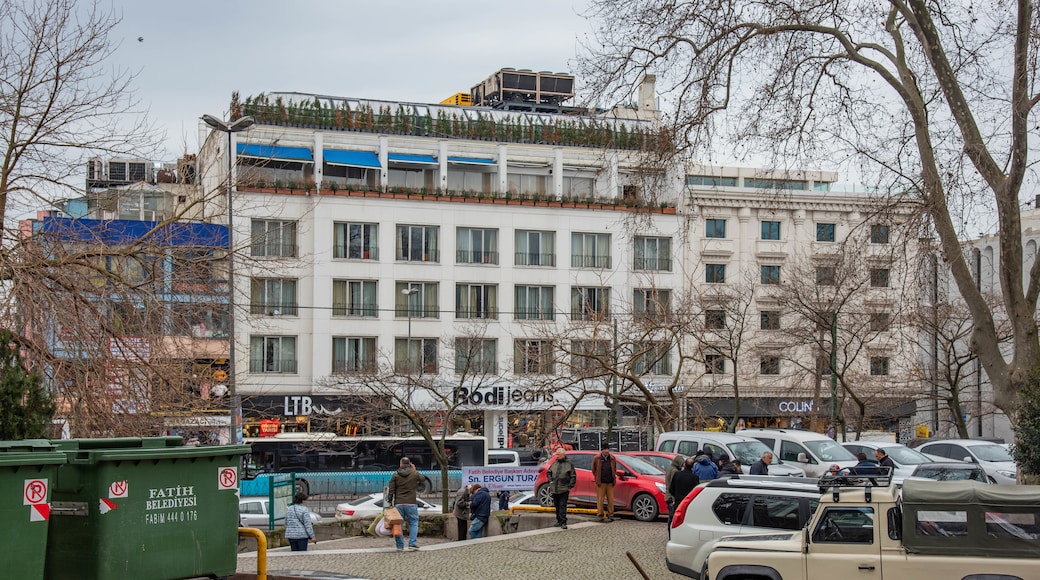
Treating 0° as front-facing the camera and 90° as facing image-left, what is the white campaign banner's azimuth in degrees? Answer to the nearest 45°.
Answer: approximately 0°

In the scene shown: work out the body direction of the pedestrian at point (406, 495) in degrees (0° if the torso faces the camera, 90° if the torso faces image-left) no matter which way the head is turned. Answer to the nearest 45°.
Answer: approximately 180°

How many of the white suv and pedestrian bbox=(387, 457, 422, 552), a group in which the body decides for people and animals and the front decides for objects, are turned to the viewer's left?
0

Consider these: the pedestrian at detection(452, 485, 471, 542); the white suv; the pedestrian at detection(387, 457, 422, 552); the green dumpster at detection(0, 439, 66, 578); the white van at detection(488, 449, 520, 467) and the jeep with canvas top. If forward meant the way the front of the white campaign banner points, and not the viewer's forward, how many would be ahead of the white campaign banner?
5

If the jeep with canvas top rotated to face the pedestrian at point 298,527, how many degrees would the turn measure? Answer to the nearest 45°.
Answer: approximately 45° to its right

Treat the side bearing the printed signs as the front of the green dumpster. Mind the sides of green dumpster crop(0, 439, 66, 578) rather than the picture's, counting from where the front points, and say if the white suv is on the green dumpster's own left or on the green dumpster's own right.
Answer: on the green dumpster's own left

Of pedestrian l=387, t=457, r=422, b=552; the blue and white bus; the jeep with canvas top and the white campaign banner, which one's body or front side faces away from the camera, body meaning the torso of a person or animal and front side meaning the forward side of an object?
the pedestrian

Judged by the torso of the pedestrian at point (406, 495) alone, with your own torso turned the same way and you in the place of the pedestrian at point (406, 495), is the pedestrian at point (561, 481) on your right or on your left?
on your right

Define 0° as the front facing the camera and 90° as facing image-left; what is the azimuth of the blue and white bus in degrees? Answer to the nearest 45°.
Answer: approximately 90°

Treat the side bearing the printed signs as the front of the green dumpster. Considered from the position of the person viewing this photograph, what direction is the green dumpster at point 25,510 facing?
facing the viewer

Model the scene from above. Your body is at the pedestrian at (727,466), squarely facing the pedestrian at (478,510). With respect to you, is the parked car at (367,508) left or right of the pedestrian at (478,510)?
right

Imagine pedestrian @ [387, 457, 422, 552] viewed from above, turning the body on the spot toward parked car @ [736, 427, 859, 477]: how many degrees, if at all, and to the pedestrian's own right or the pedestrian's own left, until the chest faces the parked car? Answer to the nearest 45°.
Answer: approximately 45° to the pedestrian's own right

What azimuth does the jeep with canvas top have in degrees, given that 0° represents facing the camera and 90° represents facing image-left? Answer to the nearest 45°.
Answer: approximately 90°
